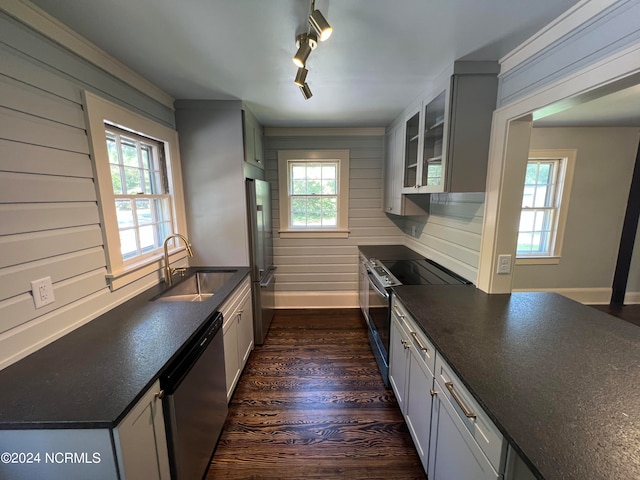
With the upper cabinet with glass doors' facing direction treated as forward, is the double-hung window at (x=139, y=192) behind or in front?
in front

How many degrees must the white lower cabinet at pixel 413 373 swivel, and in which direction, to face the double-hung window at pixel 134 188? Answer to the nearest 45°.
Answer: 0° — it already faces it

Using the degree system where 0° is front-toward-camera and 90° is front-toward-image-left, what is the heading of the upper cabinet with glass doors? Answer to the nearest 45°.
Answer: approximately 45°

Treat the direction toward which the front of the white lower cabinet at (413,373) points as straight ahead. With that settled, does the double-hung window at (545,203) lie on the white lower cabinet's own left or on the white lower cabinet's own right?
on the white lower cabinet's own right

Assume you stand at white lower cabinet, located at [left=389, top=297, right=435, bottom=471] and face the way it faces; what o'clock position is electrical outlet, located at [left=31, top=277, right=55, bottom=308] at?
The electrical outlet is roughly at 11 o'clock from the white lower cabinet.

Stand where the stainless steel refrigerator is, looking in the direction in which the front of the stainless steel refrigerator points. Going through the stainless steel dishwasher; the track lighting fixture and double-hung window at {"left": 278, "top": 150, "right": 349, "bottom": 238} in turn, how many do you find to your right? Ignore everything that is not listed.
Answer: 2

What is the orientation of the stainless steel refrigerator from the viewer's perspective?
to the viewer's right

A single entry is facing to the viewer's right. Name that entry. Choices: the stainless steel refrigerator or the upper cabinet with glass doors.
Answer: the stainless steel refrigerator

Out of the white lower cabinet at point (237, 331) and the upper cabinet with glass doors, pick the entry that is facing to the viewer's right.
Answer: the white lower cabinet

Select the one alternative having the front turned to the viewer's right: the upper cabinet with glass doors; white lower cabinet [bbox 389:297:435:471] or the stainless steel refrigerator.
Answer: the stainless steel refrigerator

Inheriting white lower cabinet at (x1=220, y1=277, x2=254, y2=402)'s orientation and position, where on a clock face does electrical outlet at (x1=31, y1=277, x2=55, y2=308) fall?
The electrical outlet is roughly at 5 o'clock from the white lower cabinet.

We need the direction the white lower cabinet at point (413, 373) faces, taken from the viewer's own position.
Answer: facing to the left of the viewer

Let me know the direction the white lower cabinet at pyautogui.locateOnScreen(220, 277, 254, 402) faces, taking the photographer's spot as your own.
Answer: facing to the right of the viewer

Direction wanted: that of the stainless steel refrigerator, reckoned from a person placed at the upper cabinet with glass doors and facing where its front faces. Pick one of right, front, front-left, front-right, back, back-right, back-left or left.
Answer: front-right

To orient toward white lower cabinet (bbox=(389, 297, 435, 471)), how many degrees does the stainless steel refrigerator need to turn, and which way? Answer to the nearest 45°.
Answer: approximately 45° to its right
